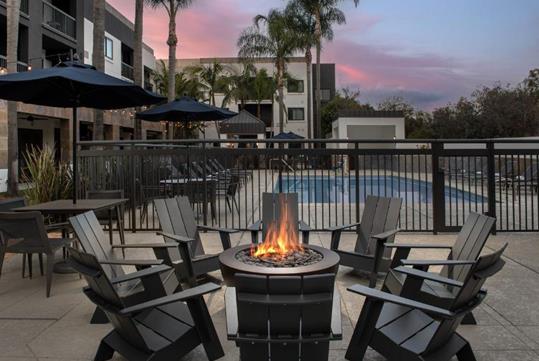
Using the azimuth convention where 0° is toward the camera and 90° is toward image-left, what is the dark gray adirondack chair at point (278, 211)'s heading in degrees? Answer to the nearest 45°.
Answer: approximately 0°

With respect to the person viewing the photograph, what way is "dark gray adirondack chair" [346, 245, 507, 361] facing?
facing away from the viewer and to the left of the viewer

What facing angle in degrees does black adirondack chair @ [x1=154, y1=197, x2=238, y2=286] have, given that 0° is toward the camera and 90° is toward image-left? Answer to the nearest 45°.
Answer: approximately 315°

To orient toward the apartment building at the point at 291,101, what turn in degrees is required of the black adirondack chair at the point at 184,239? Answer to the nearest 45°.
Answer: approximately 135° to its left

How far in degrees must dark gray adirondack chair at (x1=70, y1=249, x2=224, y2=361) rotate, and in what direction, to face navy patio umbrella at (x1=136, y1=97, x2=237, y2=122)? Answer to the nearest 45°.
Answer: approximately 45° to its left

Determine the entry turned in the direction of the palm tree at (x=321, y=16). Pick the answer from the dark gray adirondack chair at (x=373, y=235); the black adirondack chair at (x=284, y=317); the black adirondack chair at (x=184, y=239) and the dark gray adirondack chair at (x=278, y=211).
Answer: the black adirondack chair at (x=284, y=317)

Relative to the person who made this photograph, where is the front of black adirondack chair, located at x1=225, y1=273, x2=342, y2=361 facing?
facing away from the viewer

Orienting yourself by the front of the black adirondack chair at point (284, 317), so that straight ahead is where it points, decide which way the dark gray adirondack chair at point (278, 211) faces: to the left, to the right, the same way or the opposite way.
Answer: the opposite way

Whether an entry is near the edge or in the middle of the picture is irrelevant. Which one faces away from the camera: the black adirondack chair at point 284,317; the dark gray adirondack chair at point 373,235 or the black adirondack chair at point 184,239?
the black adirondack chair at point 284,317

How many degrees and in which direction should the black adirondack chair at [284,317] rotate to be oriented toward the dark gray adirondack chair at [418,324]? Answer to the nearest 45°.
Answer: approximately 90° to its right

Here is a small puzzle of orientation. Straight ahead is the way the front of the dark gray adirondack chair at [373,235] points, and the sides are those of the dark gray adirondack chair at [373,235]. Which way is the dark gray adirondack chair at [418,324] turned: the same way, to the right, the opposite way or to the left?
to the right

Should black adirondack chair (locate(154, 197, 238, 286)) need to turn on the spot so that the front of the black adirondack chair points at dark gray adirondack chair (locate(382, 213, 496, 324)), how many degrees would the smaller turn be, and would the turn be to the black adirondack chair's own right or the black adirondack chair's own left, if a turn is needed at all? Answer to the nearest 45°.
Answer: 0° — it already faces it

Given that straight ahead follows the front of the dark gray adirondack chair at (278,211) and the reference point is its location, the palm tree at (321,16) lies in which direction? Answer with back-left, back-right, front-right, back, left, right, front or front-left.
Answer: back

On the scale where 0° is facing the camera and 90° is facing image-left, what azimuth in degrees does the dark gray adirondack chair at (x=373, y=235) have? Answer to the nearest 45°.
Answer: approximately 45°
